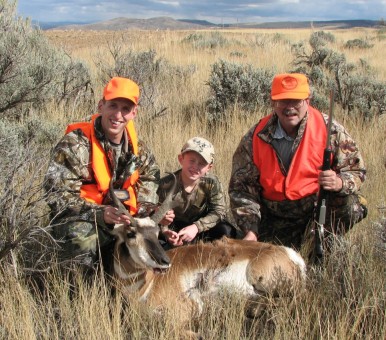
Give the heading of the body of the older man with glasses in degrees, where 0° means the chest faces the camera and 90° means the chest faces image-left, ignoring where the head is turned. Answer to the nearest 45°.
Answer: approximately 0°

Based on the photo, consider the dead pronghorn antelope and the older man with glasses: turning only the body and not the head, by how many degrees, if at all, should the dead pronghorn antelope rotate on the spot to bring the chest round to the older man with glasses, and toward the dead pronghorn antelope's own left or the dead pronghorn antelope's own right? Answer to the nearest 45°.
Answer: approximately 135° to the dead pronghorn antelope's own right

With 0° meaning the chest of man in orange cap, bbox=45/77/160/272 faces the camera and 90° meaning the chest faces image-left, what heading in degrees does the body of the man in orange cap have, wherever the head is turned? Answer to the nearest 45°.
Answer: approximately 315°

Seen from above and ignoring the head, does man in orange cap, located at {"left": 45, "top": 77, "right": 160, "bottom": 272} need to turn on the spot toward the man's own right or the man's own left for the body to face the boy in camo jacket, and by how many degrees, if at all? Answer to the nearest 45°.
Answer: approximately 90° to the man's own left

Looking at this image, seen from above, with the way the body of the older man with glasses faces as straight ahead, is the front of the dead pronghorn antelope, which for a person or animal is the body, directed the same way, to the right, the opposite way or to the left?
to the right

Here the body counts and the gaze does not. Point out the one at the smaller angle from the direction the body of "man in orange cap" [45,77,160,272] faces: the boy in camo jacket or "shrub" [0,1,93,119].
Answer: the boy in camo jacket

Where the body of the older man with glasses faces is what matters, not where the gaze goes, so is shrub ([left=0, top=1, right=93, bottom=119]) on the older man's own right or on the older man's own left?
on the older man's own right

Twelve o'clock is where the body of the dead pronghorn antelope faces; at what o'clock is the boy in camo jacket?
The boy in camo jacket is roughly at 3 o'clock from the dead pronghorn antelope.

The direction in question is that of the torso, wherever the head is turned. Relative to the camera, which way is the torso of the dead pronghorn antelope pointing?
to the viewer's left
